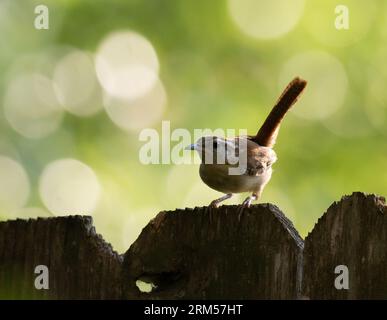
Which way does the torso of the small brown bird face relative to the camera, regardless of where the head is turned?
to the viewer's left

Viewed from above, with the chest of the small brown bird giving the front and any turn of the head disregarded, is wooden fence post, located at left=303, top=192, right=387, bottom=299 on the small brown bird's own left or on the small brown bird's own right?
on the small brown bird's own left
